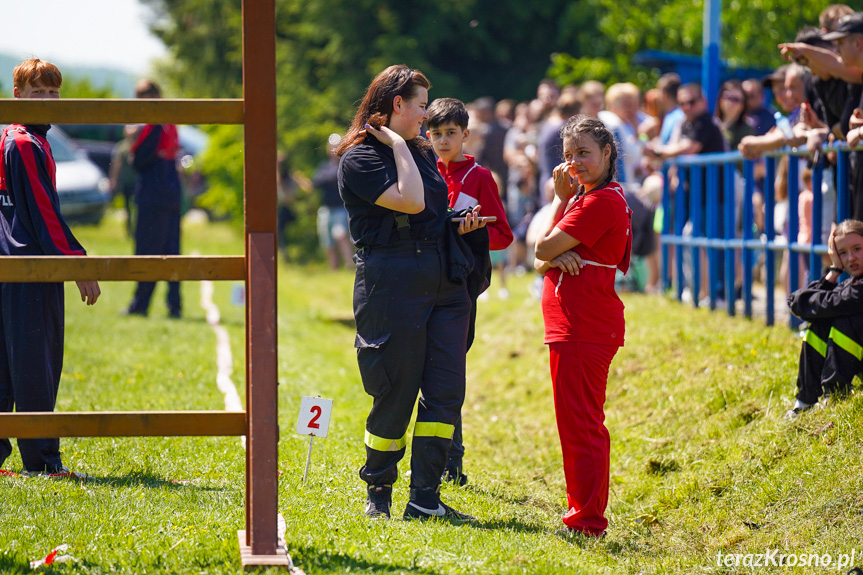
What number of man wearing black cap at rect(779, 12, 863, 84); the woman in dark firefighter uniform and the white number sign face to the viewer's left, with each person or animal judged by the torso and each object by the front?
1

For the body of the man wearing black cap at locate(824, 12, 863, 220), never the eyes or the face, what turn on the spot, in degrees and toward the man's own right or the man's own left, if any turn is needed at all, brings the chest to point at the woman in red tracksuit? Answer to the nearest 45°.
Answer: approximately 45° to the man's own left

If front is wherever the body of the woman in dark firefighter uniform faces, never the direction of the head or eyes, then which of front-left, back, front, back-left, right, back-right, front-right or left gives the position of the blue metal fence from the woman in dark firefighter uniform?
left

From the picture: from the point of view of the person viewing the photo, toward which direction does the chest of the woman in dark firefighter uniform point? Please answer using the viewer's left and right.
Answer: facing the viewer and to the right of the viewer

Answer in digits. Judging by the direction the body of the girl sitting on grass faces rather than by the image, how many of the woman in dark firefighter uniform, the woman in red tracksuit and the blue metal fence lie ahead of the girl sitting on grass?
2

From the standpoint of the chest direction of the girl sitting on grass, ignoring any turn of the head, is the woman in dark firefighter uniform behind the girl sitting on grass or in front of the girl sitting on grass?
in front

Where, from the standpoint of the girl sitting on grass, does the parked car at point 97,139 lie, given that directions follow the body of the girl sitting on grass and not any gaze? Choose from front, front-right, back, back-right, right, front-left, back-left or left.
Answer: right

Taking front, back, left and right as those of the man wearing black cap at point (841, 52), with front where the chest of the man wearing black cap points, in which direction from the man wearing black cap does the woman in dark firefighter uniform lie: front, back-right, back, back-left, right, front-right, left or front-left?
front-left

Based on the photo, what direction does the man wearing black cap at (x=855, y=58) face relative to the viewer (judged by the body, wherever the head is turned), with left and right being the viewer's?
facing to the left of the viewer

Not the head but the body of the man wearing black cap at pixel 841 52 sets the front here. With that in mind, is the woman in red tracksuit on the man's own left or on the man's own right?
on the man's own left

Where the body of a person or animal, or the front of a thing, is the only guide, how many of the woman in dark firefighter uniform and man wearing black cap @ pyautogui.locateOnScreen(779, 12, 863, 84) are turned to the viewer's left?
1

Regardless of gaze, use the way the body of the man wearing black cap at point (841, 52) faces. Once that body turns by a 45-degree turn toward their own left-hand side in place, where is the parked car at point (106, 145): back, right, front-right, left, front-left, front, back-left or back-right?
right

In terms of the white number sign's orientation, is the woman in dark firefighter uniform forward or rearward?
forward

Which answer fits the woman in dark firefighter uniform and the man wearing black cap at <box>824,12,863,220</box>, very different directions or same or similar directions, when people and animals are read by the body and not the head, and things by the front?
very different directions
